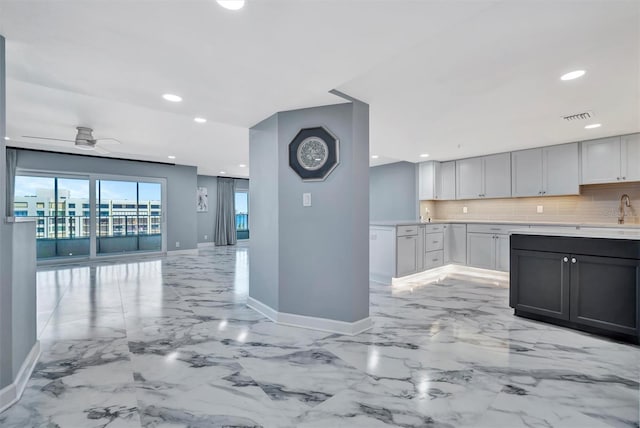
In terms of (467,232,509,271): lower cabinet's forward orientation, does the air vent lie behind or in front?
in front

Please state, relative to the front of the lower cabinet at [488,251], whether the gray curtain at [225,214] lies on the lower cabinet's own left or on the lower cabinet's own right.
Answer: on the lower cabinet's own right

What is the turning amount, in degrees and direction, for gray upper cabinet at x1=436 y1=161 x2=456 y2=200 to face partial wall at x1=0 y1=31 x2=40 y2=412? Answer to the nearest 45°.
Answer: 0° — it already faces it

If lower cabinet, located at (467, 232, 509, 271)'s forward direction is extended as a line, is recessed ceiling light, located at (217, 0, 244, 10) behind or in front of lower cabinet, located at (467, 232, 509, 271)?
in front

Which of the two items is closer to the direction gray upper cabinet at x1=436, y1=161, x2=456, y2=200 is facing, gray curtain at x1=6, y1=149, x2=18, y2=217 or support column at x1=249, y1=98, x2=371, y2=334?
the support column

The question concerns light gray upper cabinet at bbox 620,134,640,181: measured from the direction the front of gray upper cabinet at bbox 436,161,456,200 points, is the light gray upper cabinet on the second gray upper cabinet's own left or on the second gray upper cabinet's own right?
on the second gray upper cabinet's own left

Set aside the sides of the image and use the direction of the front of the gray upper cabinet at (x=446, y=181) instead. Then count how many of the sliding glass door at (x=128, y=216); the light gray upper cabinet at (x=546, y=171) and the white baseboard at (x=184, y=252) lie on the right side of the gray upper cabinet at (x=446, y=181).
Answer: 2

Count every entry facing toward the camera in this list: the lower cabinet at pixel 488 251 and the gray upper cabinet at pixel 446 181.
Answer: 2

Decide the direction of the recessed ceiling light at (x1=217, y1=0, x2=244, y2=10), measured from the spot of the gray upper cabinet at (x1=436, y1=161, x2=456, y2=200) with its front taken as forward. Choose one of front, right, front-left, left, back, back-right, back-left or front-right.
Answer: front

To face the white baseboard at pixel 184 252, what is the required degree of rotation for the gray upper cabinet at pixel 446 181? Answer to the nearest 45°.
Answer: approximately 90° to its right

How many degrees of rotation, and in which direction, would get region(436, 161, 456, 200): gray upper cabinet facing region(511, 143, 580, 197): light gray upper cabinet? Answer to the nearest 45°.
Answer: approximately 45° to its left

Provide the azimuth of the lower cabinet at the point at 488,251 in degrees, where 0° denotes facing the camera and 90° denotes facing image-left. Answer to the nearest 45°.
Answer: approximately 0°

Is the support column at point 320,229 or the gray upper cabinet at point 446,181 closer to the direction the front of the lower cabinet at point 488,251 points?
the support column

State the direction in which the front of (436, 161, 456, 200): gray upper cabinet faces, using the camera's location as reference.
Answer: facing the viewer
